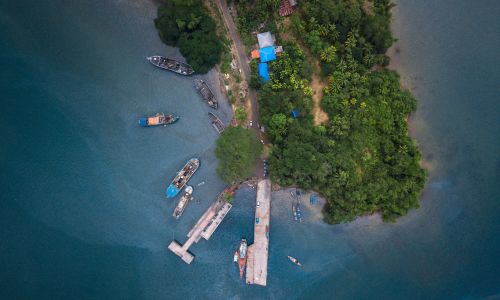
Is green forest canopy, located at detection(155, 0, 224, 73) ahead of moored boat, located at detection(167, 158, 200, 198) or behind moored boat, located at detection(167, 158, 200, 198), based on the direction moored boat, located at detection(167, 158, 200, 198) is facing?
ahead

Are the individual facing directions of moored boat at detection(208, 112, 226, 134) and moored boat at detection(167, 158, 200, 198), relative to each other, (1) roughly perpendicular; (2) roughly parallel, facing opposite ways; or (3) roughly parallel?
roughly perpendicular
